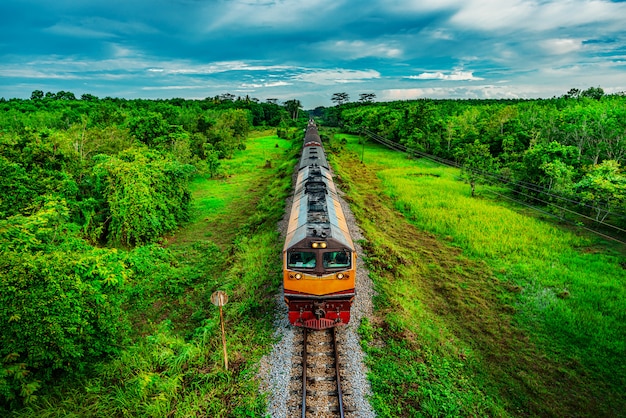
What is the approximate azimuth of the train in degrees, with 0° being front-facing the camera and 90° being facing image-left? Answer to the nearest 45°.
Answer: approximately 0°

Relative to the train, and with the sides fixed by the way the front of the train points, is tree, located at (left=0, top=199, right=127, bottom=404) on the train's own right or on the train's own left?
on the train's own right

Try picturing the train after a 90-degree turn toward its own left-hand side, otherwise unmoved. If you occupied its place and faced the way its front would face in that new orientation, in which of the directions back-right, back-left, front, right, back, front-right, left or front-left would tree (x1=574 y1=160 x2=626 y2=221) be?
front-left

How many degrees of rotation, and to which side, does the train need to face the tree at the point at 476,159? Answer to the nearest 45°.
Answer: approximately 135° to its left
